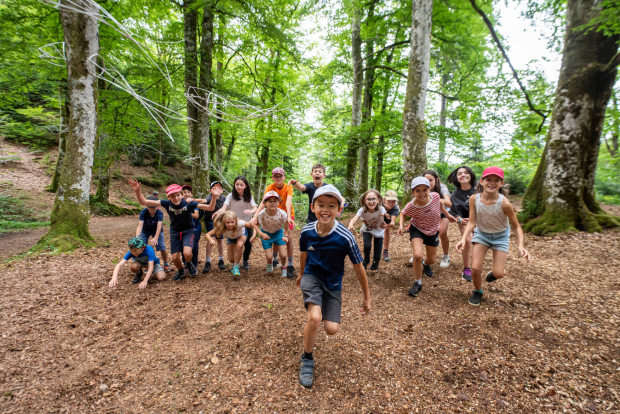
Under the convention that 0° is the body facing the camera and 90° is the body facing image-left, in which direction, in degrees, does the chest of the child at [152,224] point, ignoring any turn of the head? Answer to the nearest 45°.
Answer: approximately 0°

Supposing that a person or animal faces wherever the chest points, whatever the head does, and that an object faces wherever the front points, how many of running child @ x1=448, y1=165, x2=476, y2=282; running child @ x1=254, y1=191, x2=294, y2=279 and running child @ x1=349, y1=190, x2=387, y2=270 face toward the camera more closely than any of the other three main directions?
3

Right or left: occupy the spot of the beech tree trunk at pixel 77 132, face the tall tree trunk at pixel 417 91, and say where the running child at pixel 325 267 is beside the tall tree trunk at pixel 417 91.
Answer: right

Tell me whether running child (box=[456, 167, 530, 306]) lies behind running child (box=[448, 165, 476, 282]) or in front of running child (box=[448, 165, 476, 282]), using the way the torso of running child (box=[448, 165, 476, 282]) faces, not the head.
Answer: in front

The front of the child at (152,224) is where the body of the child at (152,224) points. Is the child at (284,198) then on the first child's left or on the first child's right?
on the first child's left

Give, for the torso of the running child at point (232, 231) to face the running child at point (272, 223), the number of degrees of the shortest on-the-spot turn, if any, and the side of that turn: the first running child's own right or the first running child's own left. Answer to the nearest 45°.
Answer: approximately 45° to the first running child's own left

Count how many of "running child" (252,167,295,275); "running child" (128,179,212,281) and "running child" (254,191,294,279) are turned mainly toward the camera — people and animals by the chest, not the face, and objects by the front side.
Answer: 3

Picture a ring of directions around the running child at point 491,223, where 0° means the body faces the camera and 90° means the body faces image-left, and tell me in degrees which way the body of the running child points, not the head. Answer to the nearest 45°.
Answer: approximately 0°
